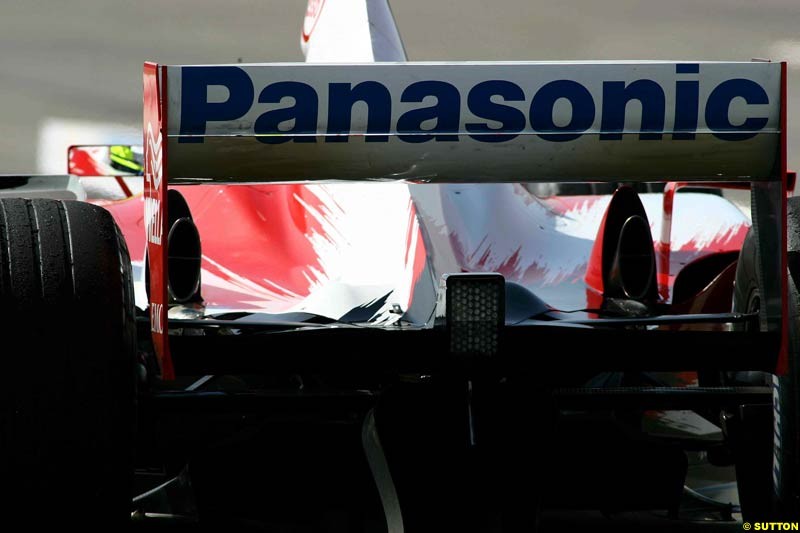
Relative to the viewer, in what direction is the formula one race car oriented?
away from the camera
